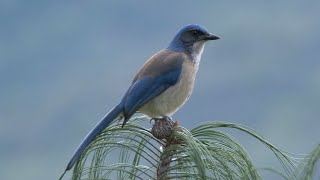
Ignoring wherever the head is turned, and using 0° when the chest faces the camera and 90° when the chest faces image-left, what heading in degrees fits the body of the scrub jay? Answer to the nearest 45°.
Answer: approximately 270°
